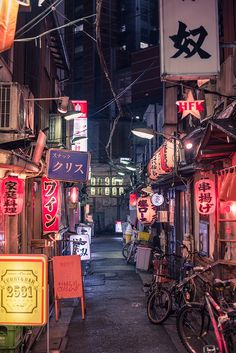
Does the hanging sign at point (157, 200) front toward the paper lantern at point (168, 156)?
yes

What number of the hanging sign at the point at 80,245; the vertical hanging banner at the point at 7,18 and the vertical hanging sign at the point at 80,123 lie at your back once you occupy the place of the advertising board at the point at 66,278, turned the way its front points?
2

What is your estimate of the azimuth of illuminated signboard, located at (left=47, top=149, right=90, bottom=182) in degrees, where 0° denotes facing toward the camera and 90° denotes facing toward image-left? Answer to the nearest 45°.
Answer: approximately 0°

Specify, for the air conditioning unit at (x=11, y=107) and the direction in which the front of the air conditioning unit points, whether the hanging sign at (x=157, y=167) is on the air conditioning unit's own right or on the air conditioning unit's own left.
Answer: on the air conditioning unit's own left

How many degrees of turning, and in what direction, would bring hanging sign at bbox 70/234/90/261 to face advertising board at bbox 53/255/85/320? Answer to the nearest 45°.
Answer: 0° — it already faces it

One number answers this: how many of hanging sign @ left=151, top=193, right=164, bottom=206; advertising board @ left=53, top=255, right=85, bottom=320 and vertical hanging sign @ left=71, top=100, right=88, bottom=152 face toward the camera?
3

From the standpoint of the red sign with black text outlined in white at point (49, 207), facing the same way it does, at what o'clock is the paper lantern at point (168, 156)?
The paper lantern is roughly at 8 o'clock from the red sign with black text outlined in white.

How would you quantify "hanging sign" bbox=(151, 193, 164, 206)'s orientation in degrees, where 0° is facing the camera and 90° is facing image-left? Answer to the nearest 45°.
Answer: approximately 0°

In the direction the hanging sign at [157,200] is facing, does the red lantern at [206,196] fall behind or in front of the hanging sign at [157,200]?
in front
